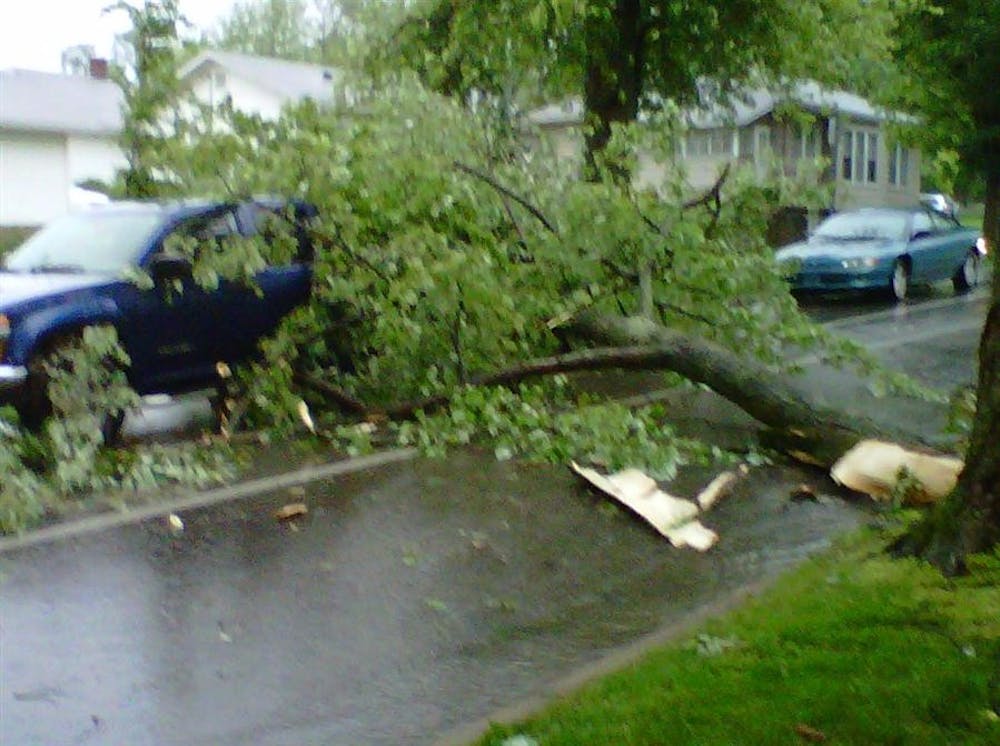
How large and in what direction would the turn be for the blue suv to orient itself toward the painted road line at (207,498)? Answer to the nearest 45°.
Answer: approximately 45° to its left

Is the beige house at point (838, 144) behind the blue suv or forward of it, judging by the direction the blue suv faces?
behind

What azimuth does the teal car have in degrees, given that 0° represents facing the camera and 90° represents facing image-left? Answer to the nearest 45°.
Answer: approximately 45°

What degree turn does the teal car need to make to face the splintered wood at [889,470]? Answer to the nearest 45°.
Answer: approximately 45° to its left

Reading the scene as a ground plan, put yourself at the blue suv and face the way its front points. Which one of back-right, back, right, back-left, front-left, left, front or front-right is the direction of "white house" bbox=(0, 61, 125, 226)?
back-right

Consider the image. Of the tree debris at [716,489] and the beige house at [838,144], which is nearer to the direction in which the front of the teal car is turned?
the tree debris

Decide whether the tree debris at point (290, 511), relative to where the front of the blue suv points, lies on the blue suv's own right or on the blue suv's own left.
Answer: on the blue suv's own left
